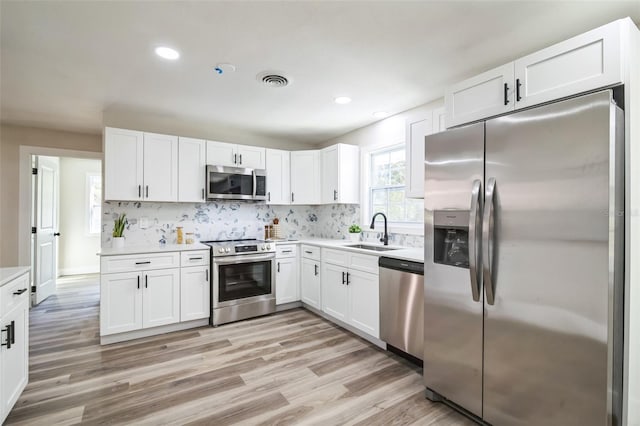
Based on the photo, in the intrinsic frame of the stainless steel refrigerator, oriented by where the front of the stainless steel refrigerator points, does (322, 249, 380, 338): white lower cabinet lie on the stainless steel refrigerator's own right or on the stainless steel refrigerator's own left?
on the stainless steel refrigerator's own right

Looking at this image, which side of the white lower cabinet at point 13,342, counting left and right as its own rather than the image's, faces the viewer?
right

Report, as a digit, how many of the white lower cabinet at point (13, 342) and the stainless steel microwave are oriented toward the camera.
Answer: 1

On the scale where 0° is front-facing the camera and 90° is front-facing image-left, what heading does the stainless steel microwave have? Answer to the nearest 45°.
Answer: approximately 0°

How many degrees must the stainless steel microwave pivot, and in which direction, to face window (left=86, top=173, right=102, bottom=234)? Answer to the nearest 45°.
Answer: approximately 135° to its right

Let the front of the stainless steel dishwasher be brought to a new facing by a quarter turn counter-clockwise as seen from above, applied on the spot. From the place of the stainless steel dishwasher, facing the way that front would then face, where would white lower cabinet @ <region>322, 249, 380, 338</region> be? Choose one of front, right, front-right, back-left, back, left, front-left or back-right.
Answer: back

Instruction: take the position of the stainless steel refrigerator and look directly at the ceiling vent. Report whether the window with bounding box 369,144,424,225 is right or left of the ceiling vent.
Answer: right
